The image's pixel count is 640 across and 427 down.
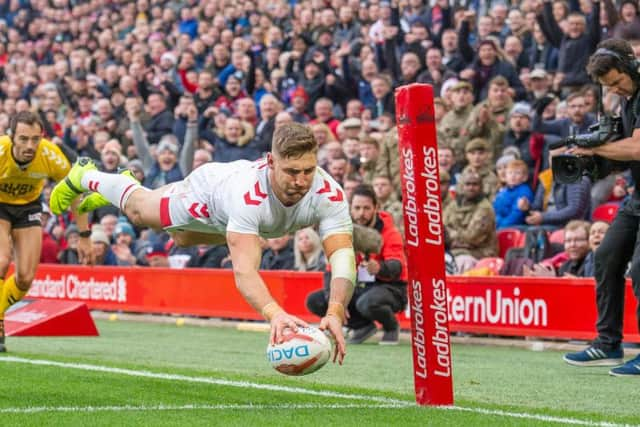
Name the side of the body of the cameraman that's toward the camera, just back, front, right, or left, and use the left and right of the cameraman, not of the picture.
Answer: left

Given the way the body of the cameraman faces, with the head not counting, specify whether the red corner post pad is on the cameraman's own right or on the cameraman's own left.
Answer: on the cameraman's own left

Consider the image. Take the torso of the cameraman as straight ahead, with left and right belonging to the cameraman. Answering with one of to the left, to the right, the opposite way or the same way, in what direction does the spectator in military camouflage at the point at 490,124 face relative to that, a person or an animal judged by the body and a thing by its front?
to the left

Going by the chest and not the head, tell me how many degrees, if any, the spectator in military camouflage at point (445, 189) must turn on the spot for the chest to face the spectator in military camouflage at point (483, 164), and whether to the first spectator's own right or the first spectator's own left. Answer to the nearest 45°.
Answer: approximately 180°

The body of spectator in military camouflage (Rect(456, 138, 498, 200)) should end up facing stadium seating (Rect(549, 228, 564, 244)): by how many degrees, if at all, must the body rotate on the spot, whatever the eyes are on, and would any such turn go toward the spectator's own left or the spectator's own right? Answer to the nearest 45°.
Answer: approximately 45° to the spectator's own left

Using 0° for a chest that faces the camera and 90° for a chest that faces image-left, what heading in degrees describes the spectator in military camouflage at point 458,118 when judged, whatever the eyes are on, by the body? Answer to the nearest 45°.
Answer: approximately 0°

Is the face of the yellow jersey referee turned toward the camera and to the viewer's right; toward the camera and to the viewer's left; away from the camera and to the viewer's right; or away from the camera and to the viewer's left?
toward the camera and to the viewer's right
